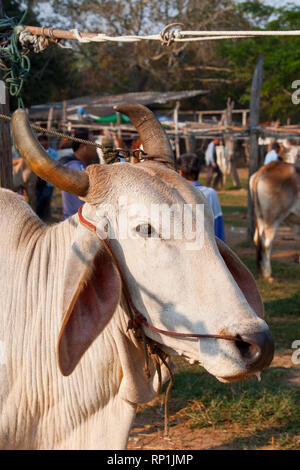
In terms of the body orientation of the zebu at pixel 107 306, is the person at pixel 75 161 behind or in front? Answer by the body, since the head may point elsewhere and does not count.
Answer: behind

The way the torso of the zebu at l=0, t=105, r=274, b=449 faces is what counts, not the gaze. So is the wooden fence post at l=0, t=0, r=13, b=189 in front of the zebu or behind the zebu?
behind

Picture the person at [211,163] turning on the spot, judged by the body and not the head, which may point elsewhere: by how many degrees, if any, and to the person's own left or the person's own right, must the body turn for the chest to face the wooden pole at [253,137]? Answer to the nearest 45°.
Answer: approximately 90° to the person's own right

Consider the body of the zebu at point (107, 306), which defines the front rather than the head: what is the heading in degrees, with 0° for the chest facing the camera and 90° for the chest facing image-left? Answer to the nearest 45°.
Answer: approximately 315°
